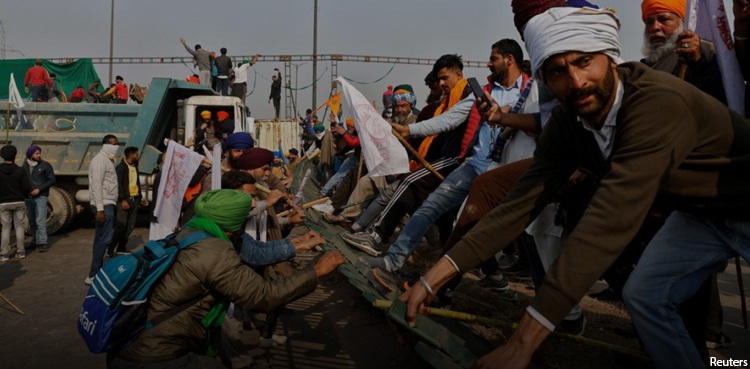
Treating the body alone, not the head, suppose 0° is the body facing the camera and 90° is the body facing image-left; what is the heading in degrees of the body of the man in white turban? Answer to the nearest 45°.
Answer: approximately 45°

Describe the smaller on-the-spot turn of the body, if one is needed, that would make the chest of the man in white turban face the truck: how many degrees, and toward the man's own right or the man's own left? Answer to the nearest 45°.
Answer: approximately 90° to the man's own right

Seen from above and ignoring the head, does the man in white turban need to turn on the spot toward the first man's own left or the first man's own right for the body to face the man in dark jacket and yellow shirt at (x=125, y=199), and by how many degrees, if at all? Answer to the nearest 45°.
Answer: approximately 90° to the first man's own right

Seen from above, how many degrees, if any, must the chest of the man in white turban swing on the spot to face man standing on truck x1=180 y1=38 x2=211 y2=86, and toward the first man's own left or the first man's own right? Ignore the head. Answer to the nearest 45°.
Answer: approximately 90° to the first man's own right

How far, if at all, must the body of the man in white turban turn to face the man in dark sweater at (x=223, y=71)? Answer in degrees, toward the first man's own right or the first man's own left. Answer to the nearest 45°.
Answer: approximately 90° to the first man's own right

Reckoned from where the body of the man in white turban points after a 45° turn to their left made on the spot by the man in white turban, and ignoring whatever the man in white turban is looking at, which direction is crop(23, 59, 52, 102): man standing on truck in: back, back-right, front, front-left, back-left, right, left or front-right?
back-right

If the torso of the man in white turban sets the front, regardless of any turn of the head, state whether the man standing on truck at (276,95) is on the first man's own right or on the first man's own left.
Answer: on the first man's own right
